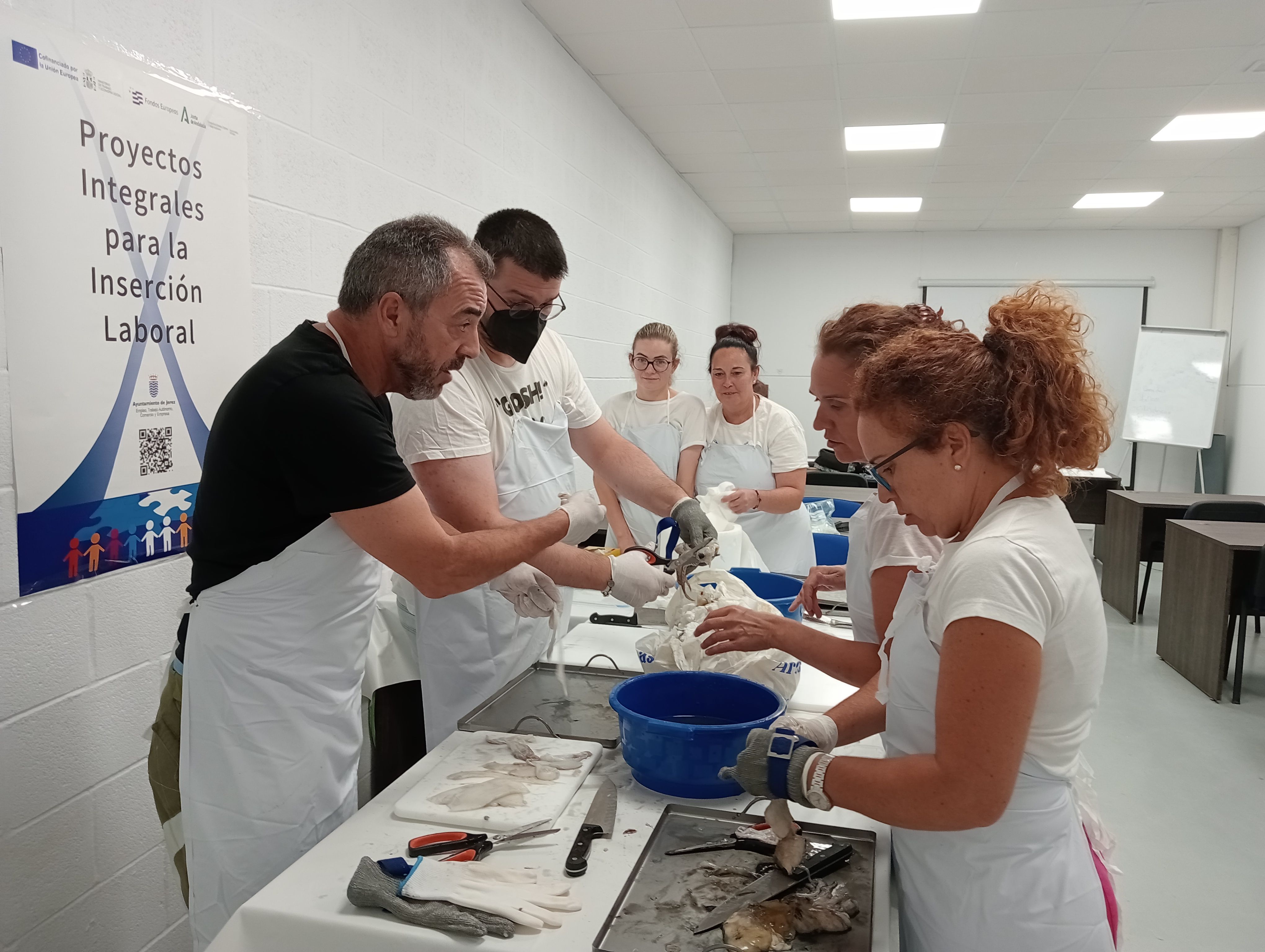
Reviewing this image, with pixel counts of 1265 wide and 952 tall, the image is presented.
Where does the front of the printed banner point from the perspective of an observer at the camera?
facing the viewer and to the right of the viewer

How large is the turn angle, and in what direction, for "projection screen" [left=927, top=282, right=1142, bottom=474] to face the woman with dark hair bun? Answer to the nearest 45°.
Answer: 0° — it already faces them

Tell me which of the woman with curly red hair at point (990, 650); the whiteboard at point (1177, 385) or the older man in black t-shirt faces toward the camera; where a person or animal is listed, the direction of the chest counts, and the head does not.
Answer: the whiteboard

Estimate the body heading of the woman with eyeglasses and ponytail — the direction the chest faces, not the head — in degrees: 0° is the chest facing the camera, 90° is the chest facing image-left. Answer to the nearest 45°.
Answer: approximately 0°

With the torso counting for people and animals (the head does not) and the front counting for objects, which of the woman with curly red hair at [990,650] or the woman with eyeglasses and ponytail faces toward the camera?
the woman with eyeglasses and ponytail

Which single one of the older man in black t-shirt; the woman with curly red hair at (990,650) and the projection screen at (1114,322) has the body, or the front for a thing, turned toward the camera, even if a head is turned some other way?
the projection screen

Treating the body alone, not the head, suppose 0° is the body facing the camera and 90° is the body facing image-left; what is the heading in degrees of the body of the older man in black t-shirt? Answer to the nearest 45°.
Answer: approximately 270°

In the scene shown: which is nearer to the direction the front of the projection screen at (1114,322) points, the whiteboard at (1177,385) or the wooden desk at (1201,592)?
the wooden desk

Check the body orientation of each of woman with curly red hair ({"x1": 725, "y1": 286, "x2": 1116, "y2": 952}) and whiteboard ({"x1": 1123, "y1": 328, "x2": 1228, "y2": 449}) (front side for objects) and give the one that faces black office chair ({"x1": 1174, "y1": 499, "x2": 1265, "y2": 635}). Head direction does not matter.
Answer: the whiteboard

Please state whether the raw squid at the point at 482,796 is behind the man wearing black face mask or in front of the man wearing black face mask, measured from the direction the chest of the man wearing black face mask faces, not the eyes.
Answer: in front

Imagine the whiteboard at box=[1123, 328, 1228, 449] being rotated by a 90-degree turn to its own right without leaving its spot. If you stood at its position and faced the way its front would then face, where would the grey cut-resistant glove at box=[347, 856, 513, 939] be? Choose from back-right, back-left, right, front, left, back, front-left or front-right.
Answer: left

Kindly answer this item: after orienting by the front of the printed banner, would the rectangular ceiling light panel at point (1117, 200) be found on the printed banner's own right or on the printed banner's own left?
on the printed banner's own left

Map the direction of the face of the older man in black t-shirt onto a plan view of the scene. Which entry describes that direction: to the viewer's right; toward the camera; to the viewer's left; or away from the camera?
to the viewer's right

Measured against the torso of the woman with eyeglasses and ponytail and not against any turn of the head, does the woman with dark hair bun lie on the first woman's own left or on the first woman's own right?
on the first woman's own left

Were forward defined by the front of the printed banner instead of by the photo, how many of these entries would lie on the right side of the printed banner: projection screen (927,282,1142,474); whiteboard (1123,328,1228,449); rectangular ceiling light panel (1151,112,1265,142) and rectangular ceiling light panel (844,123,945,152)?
0

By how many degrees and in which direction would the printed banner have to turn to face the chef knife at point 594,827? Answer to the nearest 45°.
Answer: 0° — it already faces it

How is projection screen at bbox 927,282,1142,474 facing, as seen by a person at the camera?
facing the viewer

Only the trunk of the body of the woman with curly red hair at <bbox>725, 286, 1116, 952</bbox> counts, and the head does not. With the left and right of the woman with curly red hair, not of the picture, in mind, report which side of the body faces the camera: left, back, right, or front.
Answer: left

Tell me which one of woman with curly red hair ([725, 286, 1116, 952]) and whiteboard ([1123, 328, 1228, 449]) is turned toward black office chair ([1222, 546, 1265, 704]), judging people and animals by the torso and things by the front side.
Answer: the whiteboard
